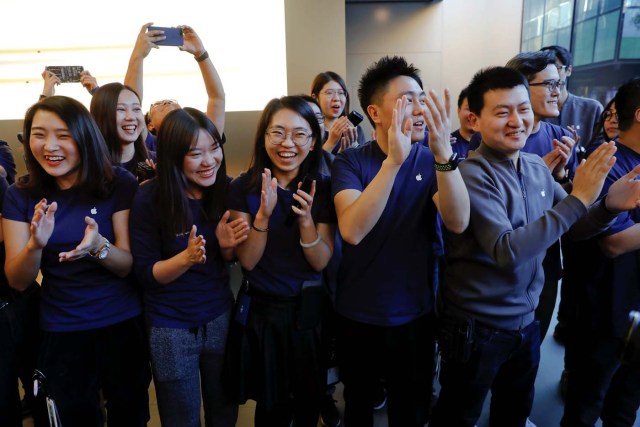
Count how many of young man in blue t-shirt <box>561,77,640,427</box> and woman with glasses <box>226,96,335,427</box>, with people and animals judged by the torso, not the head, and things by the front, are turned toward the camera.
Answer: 1

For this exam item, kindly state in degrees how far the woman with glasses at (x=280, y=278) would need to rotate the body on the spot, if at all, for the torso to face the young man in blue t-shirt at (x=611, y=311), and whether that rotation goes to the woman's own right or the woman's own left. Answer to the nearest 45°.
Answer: approximately 90° to the woman's own left

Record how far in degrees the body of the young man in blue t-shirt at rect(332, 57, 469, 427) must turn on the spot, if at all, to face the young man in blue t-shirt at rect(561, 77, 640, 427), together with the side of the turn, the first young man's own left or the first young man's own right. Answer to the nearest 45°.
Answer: approximately 45° to the first young man's own left

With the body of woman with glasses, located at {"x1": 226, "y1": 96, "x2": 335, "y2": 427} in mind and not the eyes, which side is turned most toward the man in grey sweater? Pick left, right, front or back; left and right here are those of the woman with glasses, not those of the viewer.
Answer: left

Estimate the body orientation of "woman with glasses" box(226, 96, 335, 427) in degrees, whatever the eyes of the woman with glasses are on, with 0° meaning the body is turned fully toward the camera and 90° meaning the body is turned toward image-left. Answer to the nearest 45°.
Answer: approximately 0°
